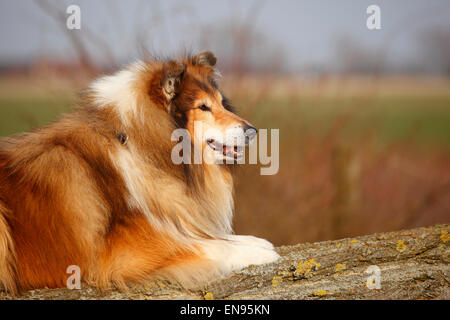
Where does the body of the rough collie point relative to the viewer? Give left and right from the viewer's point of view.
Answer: facing to the right of the viewer
